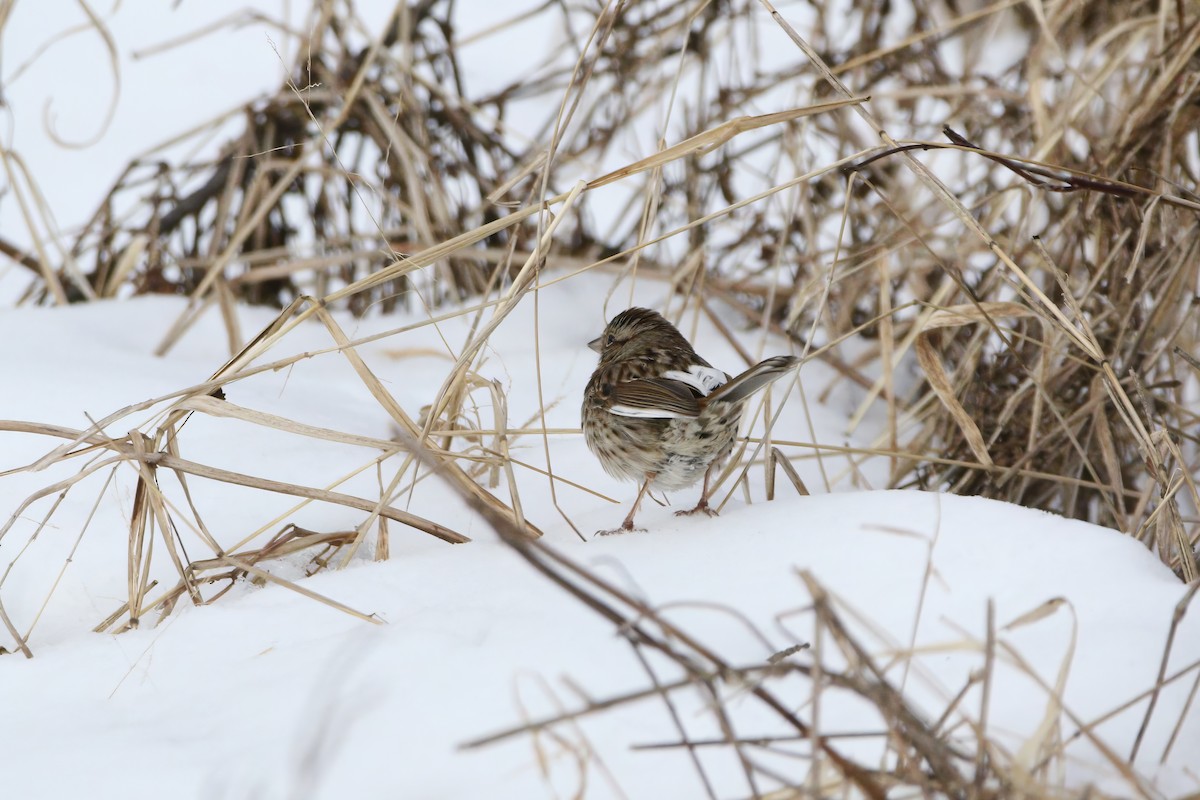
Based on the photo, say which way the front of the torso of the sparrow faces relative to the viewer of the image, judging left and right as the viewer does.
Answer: facing away from the viewer and to the left of the viewer
